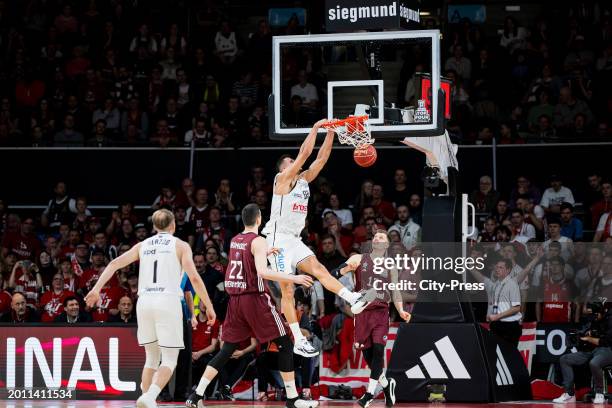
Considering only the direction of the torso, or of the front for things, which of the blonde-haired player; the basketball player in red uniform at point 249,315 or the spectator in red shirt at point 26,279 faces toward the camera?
the spectator in red shirt

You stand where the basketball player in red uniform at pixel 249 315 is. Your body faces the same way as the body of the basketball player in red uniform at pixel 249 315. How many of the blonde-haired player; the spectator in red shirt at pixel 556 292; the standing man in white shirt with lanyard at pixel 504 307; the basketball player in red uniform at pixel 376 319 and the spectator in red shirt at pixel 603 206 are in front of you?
4

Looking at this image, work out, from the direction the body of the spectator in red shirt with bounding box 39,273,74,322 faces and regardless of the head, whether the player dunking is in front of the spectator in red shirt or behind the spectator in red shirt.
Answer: in front

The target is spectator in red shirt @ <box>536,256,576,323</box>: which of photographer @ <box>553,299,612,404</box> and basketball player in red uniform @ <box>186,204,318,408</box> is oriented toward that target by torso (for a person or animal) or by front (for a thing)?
the basketball player in red uniform

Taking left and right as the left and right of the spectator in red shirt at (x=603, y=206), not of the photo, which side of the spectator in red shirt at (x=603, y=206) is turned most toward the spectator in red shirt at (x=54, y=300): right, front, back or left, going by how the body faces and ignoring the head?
right

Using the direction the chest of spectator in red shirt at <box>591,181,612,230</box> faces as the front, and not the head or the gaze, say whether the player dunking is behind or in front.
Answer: in front

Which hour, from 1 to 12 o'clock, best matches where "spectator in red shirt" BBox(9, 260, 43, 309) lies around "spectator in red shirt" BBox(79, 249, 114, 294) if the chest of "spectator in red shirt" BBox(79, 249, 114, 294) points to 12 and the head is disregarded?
"spectator in red shirt" BBox(9, 260, 43, 309) is roughly at 4 o'clock from "spectator in red shirt" BBox(79, 249, 114, 294).

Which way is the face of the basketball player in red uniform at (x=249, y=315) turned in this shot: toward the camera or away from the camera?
away from the camera

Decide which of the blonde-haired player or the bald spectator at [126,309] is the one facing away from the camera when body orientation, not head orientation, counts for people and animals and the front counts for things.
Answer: the blonde-haired player

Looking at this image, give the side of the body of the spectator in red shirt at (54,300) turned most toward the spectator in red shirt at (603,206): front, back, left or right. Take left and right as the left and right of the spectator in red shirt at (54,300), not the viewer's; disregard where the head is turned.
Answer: left

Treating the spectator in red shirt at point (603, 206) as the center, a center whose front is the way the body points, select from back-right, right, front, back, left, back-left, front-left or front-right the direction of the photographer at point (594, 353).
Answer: front

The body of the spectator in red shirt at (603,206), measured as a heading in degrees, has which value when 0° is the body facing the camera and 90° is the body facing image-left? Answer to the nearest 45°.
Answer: approximately 0°

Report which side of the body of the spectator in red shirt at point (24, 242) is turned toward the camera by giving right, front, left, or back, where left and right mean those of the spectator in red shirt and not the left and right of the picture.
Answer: front

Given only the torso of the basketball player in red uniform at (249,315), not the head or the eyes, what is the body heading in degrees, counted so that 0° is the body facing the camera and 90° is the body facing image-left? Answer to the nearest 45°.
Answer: approximately 225°
